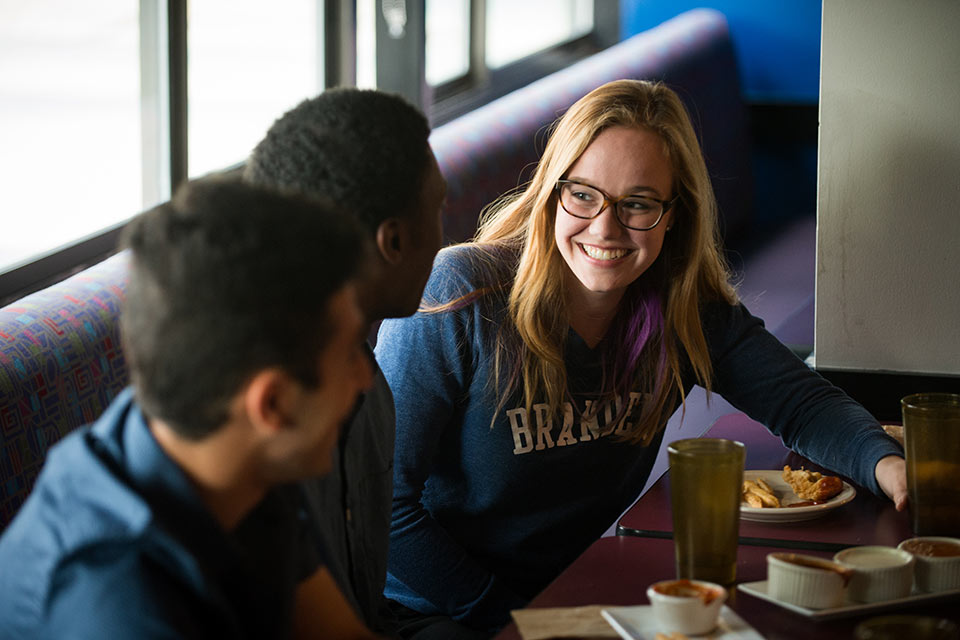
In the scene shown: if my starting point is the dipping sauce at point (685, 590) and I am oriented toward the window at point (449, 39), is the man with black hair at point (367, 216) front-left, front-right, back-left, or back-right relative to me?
front-left

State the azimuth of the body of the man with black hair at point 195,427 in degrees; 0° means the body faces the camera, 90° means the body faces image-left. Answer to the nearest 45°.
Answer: approximately 225°

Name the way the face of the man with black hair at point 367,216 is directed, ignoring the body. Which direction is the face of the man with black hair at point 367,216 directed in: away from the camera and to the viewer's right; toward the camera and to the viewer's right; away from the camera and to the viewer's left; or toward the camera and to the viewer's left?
away from the camera and to the viewer's right

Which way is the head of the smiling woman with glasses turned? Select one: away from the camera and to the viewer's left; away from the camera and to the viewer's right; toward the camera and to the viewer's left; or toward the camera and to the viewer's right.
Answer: toward the camera and to the viewer's left

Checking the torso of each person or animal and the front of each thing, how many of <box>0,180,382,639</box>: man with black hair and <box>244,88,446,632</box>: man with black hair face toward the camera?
0

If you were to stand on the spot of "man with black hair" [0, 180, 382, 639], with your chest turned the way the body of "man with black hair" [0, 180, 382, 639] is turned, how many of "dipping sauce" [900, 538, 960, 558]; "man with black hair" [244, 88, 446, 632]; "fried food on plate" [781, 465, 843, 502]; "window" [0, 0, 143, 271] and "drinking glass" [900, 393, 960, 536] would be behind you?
0

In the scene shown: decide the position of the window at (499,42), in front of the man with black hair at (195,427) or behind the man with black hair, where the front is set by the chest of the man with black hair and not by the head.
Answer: in front

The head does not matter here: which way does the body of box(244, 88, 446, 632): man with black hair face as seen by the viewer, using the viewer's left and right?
facing away from the viewer and to the right of the viewer

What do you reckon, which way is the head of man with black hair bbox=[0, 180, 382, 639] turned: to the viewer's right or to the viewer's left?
to the viewer's right

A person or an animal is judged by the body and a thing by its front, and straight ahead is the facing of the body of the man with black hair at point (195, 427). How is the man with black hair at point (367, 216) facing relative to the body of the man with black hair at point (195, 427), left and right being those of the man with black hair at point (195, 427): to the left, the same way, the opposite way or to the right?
the same way
